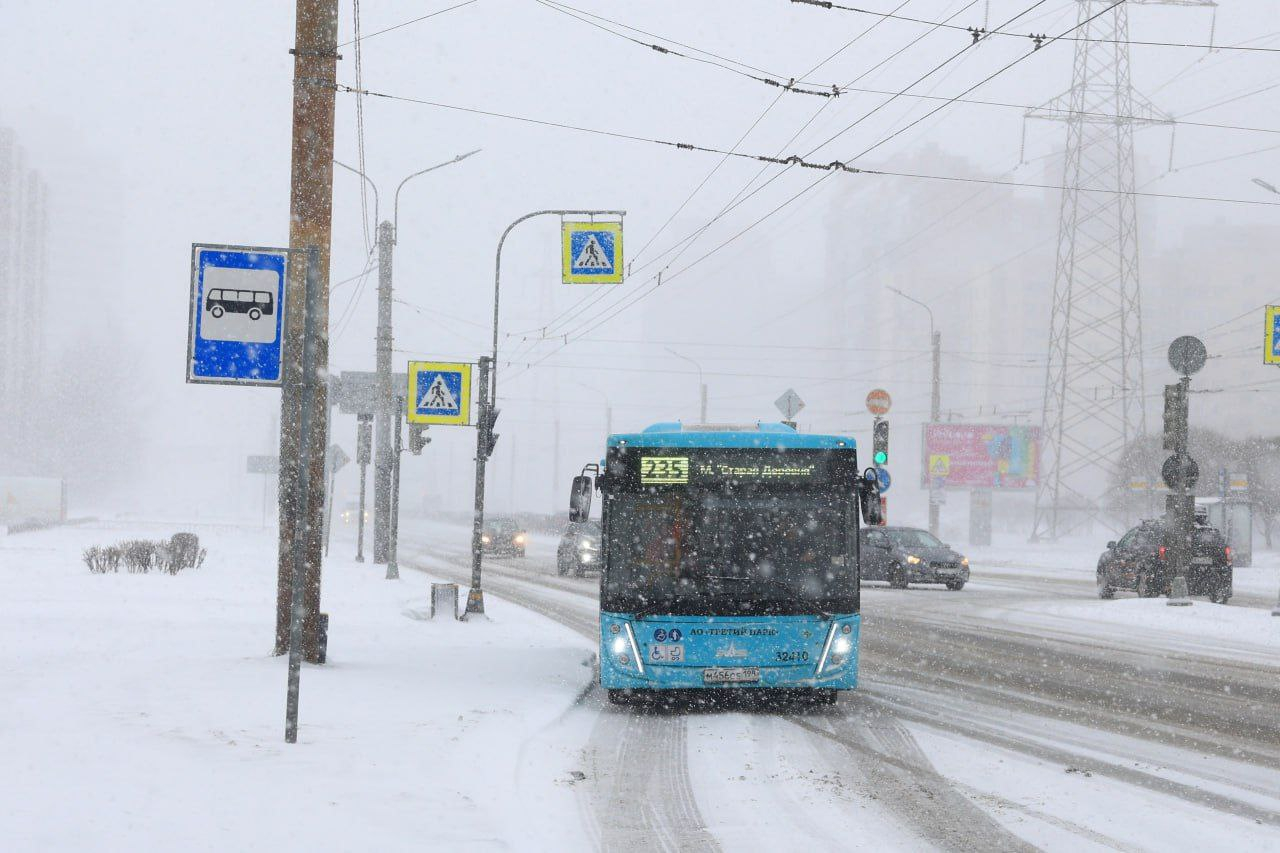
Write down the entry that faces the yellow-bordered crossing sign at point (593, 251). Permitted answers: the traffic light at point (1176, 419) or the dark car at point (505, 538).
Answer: the dark car

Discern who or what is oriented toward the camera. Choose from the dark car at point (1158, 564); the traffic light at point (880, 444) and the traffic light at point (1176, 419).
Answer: the traffic light at point (880, 444)

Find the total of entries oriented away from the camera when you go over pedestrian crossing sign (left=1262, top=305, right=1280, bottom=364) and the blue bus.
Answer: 0

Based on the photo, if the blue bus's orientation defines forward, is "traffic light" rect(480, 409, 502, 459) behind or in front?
behind

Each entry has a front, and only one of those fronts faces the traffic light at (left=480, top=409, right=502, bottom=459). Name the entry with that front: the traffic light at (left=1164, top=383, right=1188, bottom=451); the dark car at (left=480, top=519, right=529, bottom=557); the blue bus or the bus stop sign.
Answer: the dark car

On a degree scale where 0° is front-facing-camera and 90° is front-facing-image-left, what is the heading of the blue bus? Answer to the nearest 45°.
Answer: approximately 0°

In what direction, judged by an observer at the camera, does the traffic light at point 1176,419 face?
facing away from the viewer

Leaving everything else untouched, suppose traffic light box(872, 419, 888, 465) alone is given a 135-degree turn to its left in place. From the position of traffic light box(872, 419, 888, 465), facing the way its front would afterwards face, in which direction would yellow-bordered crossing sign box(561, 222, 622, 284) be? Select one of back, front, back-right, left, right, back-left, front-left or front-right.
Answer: back

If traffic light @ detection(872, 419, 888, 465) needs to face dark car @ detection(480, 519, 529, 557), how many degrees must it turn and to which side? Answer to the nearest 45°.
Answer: approximately 135° to its right

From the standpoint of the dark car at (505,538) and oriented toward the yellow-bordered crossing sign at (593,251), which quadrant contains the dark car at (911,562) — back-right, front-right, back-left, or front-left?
front-left

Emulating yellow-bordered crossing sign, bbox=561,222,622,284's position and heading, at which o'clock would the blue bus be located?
The blue bus is roughly at 12 o'clock from the yellow-bordered crossing sign.

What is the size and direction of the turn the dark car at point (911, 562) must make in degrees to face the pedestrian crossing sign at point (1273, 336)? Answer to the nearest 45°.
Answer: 0° — it already faces it

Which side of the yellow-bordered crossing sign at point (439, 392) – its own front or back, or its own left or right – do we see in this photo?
front
